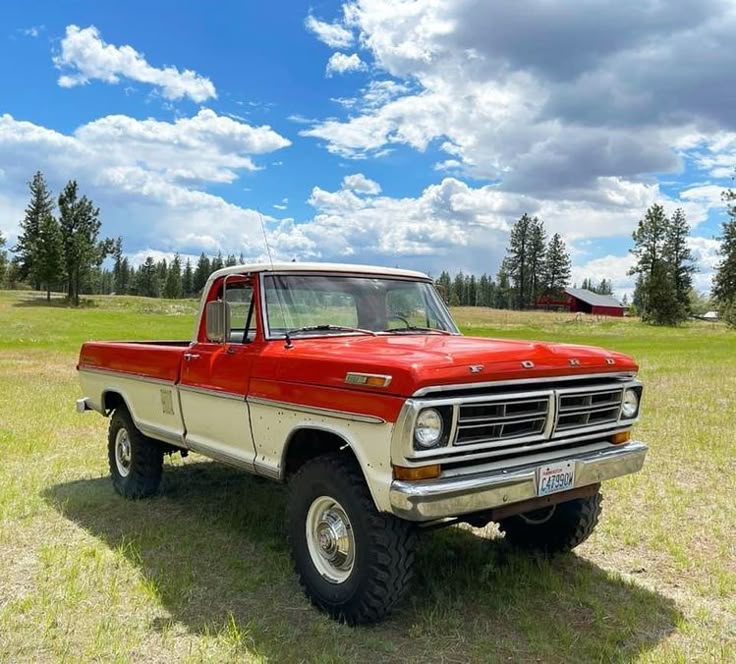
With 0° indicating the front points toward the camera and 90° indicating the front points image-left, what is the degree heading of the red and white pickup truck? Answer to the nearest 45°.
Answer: approximately 315°
